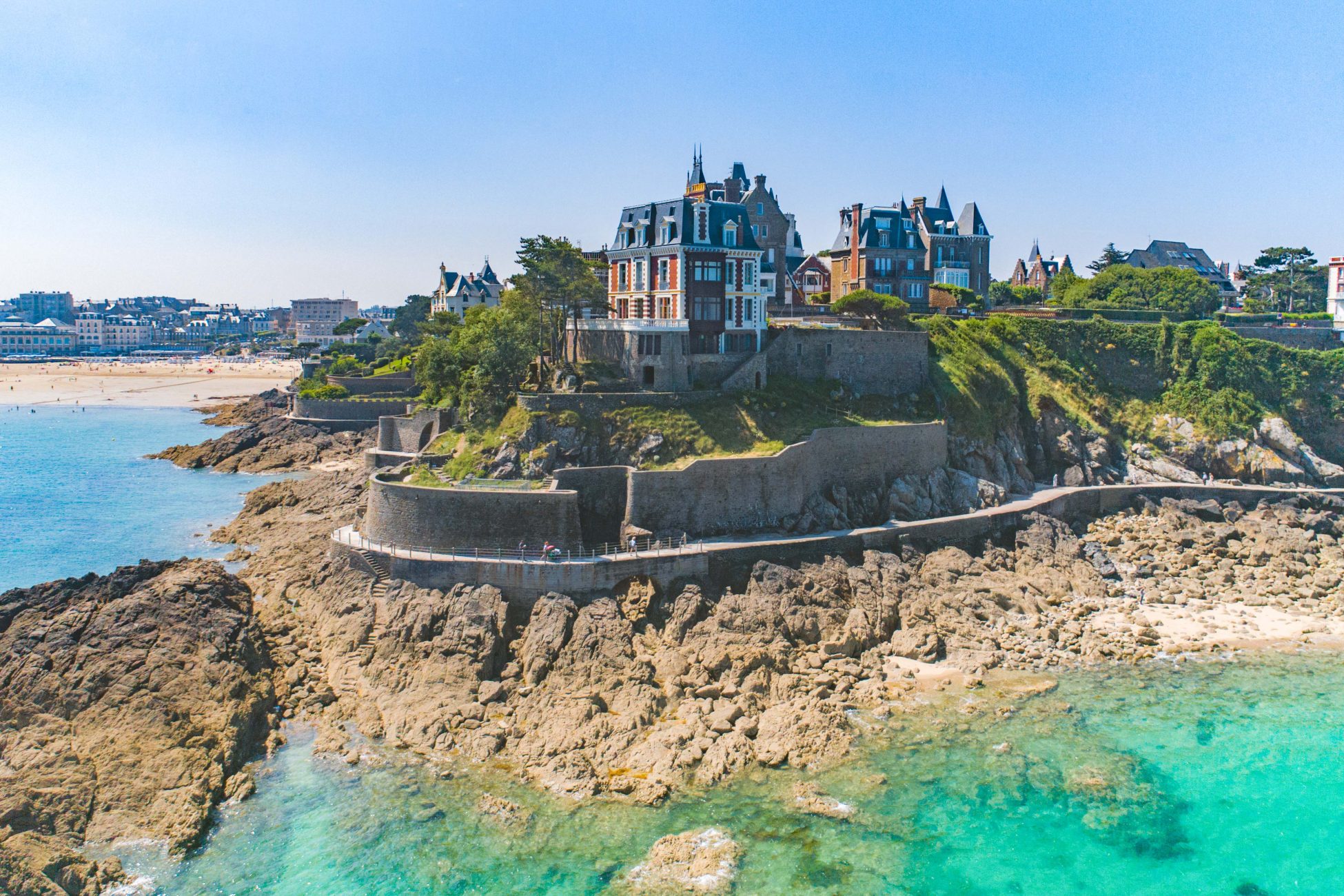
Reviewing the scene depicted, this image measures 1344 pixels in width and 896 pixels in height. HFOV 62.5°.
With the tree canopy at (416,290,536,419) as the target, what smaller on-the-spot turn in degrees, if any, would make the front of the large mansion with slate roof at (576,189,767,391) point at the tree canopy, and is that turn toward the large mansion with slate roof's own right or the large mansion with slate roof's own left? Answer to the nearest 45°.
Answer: approximately 45° to the large mansion with slate roof's own right

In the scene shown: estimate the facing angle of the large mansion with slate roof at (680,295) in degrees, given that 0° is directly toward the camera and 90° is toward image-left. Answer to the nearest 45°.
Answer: approximately 45°

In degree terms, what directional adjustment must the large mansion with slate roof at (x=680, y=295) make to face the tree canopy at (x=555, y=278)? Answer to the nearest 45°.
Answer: approximately 45° to its right

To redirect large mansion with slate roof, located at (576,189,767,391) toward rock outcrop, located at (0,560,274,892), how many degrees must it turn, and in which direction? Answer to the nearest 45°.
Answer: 0° — it already faces it

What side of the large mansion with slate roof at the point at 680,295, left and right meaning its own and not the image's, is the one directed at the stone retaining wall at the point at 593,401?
front
